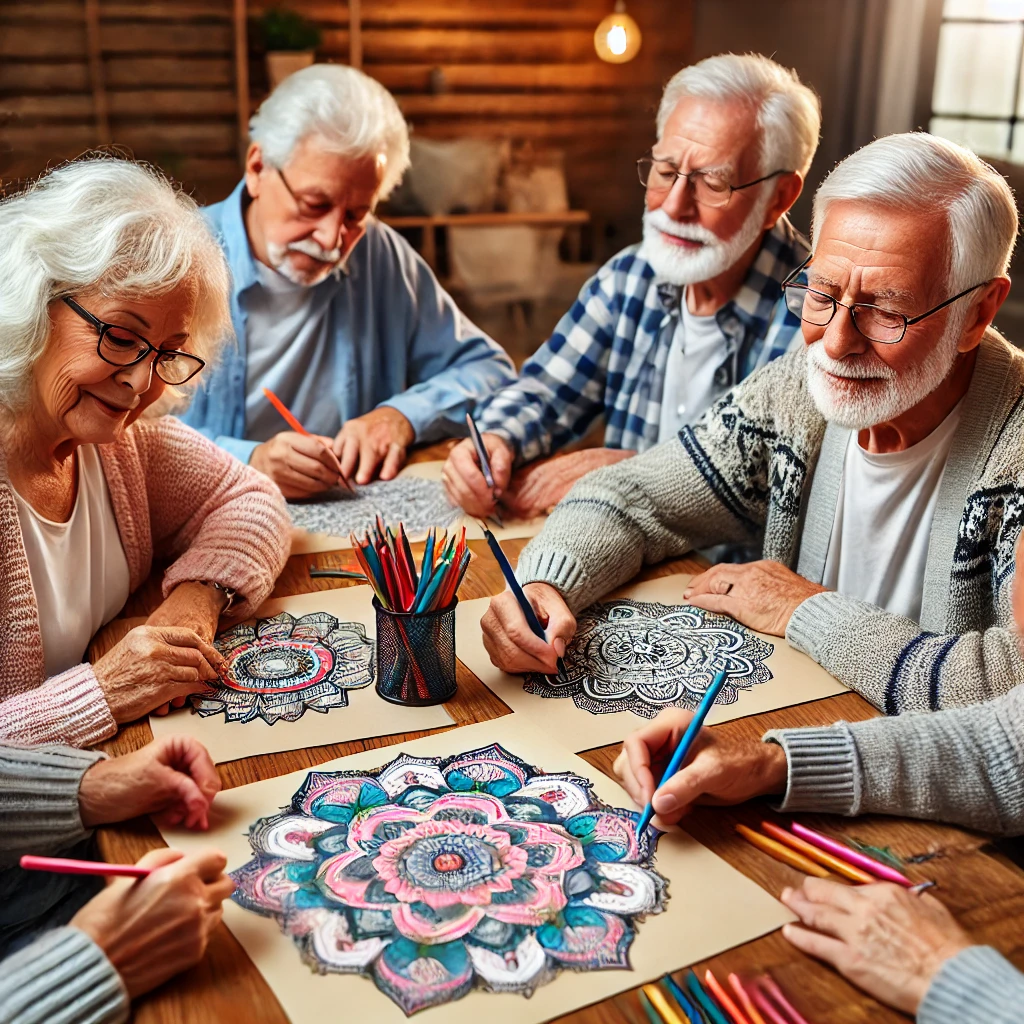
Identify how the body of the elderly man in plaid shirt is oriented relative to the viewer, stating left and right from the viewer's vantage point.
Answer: facing the viewer and to the left of the viewer

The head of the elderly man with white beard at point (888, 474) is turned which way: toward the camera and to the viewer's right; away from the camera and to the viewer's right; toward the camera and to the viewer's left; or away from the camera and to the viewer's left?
toward the camera and to the viewer's left

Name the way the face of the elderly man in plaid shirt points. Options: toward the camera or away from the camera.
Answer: toward the camera

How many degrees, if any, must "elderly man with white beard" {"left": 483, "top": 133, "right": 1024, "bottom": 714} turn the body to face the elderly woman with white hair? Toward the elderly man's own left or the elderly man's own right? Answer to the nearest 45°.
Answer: approximately 45° to the elderly man's own right

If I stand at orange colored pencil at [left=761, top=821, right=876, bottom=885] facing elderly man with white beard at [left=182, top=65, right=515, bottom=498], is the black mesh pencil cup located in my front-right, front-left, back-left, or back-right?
front-left

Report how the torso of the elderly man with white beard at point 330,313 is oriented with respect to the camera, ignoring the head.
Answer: toward the camera

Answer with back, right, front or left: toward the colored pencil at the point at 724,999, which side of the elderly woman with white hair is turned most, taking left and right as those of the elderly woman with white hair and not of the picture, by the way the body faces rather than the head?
front

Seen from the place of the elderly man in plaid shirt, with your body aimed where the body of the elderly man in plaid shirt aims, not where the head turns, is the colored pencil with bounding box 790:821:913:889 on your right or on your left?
on your left

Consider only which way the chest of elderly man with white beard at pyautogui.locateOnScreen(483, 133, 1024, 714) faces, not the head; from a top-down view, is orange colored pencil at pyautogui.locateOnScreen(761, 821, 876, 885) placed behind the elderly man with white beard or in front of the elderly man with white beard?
in front

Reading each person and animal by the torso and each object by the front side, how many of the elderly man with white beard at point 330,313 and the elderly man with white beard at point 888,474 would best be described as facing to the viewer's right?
0

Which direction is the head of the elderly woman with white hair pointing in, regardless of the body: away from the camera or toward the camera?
toward the camera

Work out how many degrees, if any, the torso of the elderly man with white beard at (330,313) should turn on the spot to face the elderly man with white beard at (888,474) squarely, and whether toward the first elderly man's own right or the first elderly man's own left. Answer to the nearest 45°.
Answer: approximately 45° to the first elderly man's own left

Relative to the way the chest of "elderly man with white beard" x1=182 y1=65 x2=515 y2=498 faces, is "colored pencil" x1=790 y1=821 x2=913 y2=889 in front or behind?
in front

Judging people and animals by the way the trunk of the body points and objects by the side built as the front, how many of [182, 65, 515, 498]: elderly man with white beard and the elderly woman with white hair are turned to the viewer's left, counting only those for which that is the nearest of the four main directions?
0

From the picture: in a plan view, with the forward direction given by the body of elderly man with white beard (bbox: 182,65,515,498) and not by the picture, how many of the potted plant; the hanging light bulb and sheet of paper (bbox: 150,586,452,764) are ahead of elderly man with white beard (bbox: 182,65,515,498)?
1

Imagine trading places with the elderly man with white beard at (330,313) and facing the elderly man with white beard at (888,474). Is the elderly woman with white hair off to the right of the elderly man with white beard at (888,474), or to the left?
right

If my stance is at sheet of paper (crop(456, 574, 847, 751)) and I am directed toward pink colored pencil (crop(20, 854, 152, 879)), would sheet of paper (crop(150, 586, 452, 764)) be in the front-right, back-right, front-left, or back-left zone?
front-right
